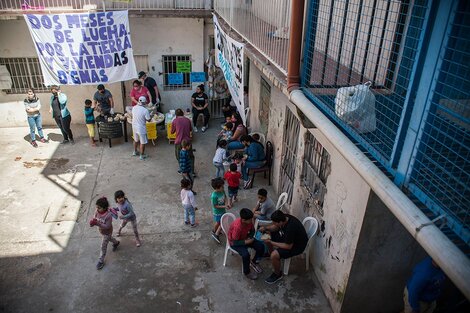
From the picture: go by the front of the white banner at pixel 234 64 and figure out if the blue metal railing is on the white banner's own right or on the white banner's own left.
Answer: on the white banner's own left

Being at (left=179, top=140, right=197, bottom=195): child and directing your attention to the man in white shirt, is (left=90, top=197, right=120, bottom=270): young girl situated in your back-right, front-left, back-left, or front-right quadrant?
back-left

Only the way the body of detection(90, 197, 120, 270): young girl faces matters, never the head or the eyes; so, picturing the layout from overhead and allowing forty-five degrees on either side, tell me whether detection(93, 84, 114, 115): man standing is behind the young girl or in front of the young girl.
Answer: behind

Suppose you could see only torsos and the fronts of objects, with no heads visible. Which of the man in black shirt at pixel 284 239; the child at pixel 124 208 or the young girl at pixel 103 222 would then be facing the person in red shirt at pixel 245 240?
the man in black shirt

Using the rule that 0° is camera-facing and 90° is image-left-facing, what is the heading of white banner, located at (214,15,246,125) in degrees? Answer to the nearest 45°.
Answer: approximately 45°

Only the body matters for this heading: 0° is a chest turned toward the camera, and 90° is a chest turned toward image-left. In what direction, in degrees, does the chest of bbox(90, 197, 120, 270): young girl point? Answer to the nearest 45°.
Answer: approximately 45°

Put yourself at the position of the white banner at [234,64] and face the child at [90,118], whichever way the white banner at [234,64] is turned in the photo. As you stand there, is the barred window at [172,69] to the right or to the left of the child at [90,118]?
right

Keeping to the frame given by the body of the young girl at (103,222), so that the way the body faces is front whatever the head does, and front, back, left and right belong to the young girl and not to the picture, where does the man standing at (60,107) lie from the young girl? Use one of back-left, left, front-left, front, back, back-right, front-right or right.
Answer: back-right

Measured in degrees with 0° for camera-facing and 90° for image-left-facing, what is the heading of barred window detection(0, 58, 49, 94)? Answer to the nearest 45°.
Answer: approximately 0°

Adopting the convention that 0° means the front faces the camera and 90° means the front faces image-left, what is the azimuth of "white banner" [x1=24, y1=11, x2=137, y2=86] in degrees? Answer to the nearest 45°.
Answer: approximately 0°

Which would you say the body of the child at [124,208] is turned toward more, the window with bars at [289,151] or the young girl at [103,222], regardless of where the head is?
the young girl
